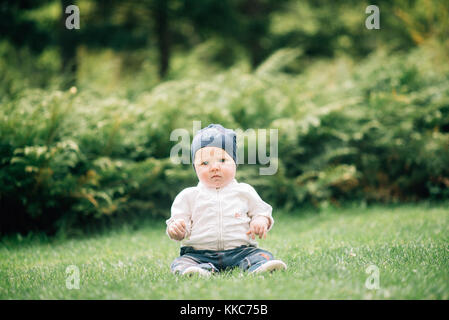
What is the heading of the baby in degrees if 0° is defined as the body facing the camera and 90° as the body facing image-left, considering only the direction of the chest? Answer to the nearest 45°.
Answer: approximately 0°

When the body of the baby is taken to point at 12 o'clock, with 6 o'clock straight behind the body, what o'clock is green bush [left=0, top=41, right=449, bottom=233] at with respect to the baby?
The green bush is roughly at 6 o'clock from the baby.
